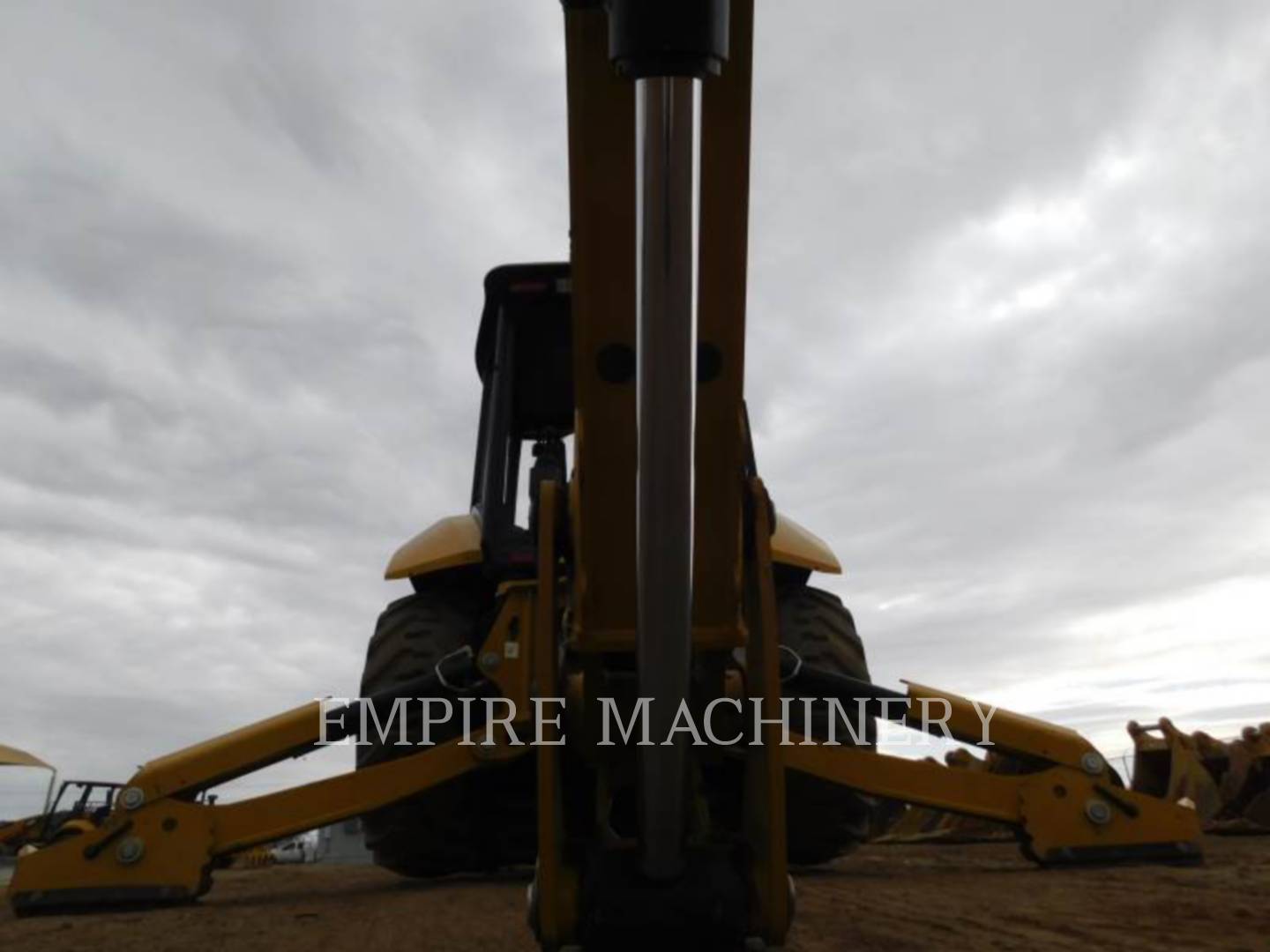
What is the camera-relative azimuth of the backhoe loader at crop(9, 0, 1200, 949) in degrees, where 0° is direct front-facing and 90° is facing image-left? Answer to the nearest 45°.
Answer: approximately 180°
